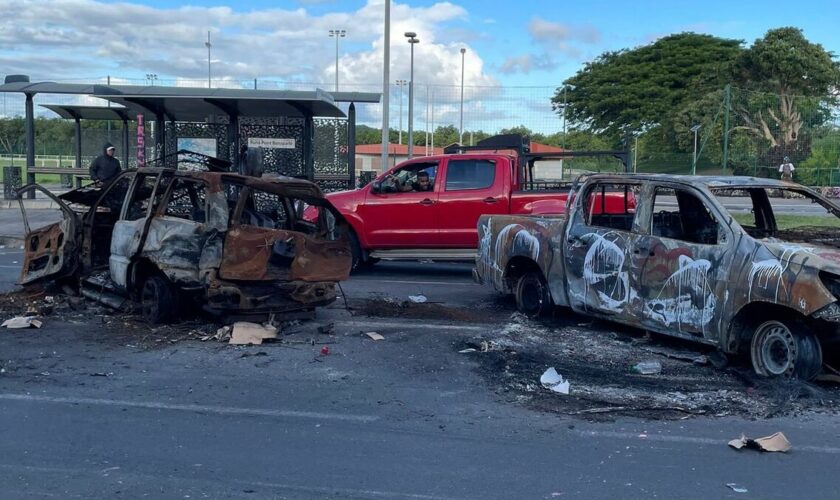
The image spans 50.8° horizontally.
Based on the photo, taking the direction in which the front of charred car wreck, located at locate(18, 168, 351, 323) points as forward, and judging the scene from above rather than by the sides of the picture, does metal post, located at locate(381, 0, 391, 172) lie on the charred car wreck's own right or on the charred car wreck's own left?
on the charred car wreck's own right

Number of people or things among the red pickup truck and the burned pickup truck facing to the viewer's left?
1

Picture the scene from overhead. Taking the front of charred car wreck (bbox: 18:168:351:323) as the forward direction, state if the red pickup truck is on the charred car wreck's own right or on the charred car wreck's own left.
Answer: on the charred car wreck's own right

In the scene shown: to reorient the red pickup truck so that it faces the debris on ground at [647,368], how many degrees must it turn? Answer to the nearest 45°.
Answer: approximately 90° to its left

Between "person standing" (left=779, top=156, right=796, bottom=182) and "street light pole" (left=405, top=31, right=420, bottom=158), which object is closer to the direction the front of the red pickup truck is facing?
the street light pole

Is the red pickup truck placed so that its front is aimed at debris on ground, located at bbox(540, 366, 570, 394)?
no

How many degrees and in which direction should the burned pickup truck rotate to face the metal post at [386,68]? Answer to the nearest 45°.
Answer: approximately 180°

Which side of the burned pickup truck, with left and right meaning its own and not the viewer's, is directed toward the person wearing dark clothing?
back

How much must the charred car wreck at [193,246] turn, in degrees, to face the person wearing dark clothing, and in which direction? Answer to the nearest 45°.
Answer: approximately 45° to its right

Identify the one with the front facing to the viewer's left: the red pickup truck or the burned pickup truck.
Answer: the red pickup truck

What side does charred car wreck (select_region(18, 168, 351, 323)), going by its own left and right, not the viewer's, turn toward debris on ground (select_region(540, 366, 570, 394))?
back

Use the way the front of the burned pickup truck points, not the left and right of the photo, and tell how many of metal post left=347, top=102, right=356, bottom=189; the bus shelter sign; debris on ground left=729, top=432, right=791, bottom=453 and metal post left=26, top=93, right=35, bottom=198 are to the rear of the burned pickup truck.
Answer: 3

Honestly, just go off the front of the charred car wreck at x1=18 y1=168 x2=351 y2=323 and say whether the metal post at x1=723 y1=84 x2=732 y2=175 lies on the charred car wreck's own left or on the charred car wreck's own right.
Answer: on the charred car wreck's own right

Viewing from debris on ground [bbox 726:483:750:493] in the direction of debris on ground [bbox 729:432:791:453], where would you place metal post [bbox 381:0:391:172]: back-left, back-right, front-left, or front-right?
front-left

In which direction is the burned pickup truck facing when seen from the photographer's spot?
facing the viewer and to the right of the viewer

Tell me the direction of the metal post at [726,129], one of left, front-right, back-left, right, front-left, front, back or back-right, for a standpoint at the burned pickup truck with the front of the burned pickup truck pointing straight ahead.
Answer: back-left

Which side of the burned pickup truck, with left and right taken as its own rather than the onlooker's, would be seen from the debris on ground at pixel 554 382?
right

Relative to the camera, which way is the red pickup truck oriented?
to the viewer's left

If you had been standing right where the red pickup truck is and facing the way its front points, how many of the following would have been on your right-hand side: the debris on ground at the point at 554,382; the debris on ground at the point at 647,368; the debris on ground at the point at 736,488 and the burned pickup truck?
0
